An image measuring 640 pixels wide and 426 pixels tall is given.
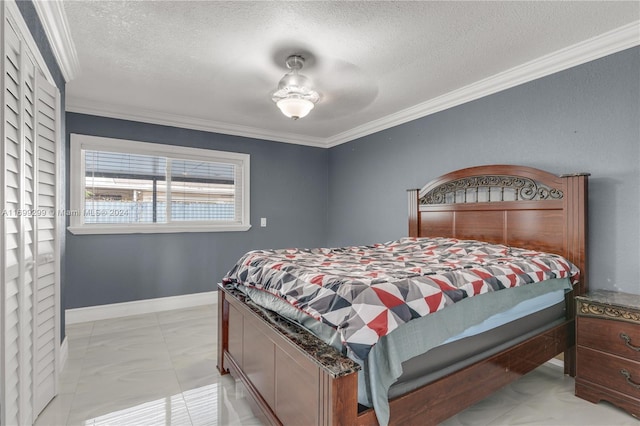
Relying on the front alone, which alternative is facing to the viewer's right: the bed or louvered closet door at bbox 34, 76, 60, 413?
the louvered closet door

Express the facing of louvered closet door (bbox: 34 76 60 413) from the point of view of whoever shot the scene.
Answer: facing to the right of the viewer

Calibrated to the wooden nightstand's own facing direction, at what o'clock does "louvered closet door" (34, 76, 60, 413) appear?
The louvered closet door is roughly at 12 o'clock from the wooden nightstand.

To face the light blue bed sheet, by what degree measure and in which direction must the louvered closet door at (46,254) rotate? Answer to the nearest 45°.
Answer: approximately 45° to its right

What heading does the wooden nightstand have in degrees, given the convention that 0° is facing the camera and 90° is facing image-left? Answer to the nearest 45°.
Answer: approximately 45°

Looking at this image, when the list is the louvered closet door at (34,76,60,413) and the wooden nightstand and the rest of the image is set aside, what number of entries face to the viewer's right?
1

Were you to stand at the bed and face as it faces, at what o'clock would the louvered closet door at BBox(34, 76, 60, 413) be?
The louvered closet door is roughly at 1 o'clock from the bed.

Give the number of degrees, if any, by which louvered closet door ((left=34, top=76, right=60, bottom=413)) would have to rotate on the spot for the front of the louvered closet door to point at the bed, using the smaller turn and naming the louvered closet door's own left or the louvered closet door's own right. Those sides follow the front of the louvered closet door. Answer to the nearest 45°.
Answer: approximately 45° to the louvered closet door's own right

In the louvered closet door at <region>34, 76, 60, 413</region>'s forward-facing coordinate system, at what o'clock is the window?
The window is roughly at 10 o'clock from the louvered closet door.

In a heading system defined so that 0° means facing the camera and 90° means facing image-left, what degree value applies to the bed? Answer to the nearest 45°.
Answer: approximately 45°
